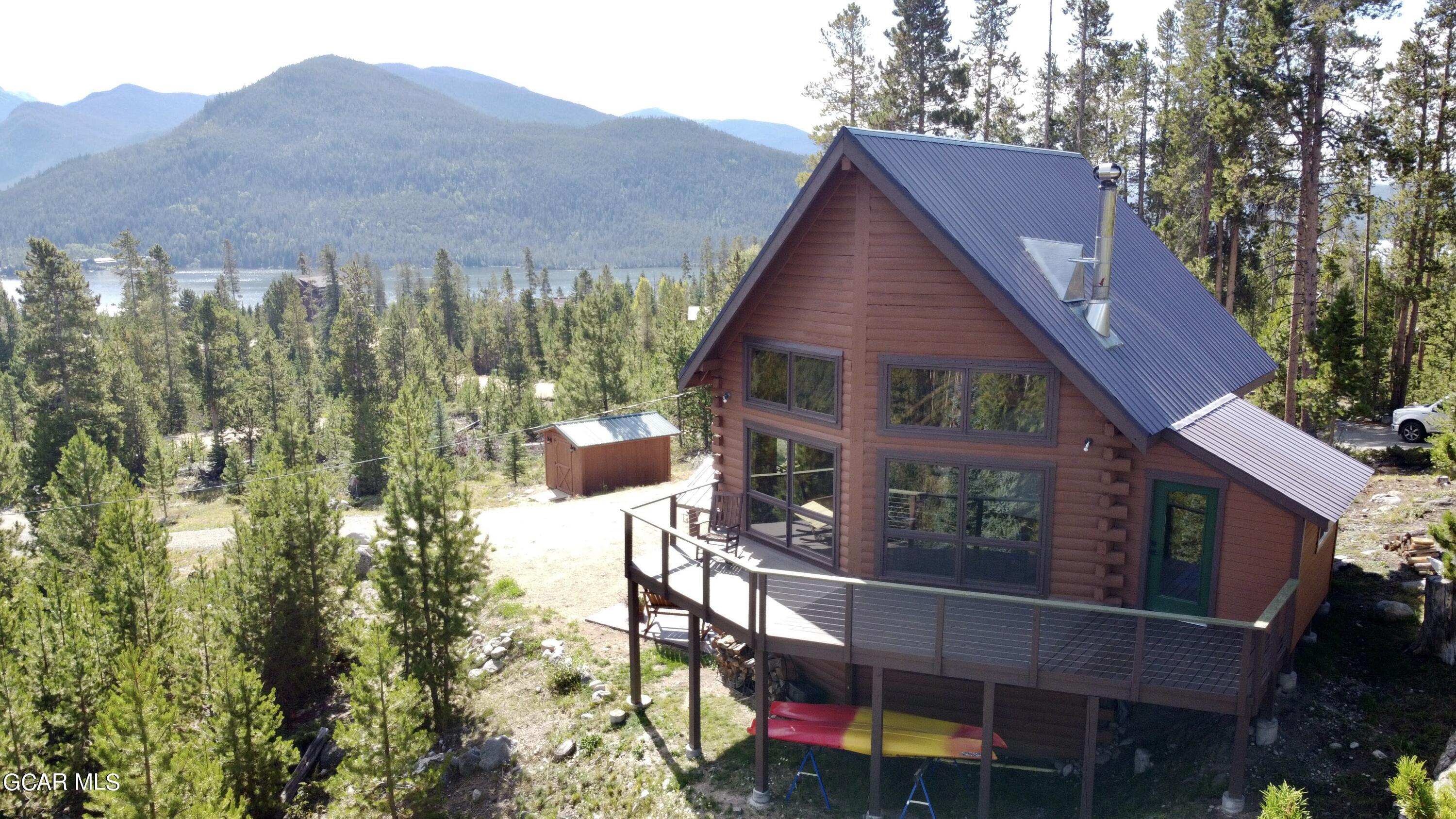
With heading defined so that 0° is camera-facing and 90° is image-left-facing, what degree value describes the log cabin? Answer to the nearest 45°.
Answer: approximately 45°

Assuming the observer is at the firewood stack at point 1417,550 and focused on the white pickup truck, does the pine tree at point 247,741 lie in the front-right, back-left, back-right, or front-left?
back-left

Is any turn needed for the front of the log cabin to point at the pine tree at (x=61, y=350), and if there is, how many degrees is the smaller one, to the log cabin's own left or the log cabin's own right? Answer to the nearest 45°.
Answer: approximately 90° to the log cabin's own right

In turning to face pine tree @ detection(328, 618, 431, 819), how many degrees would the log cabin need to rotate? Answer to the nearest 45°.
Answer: approximately 45° to its right
